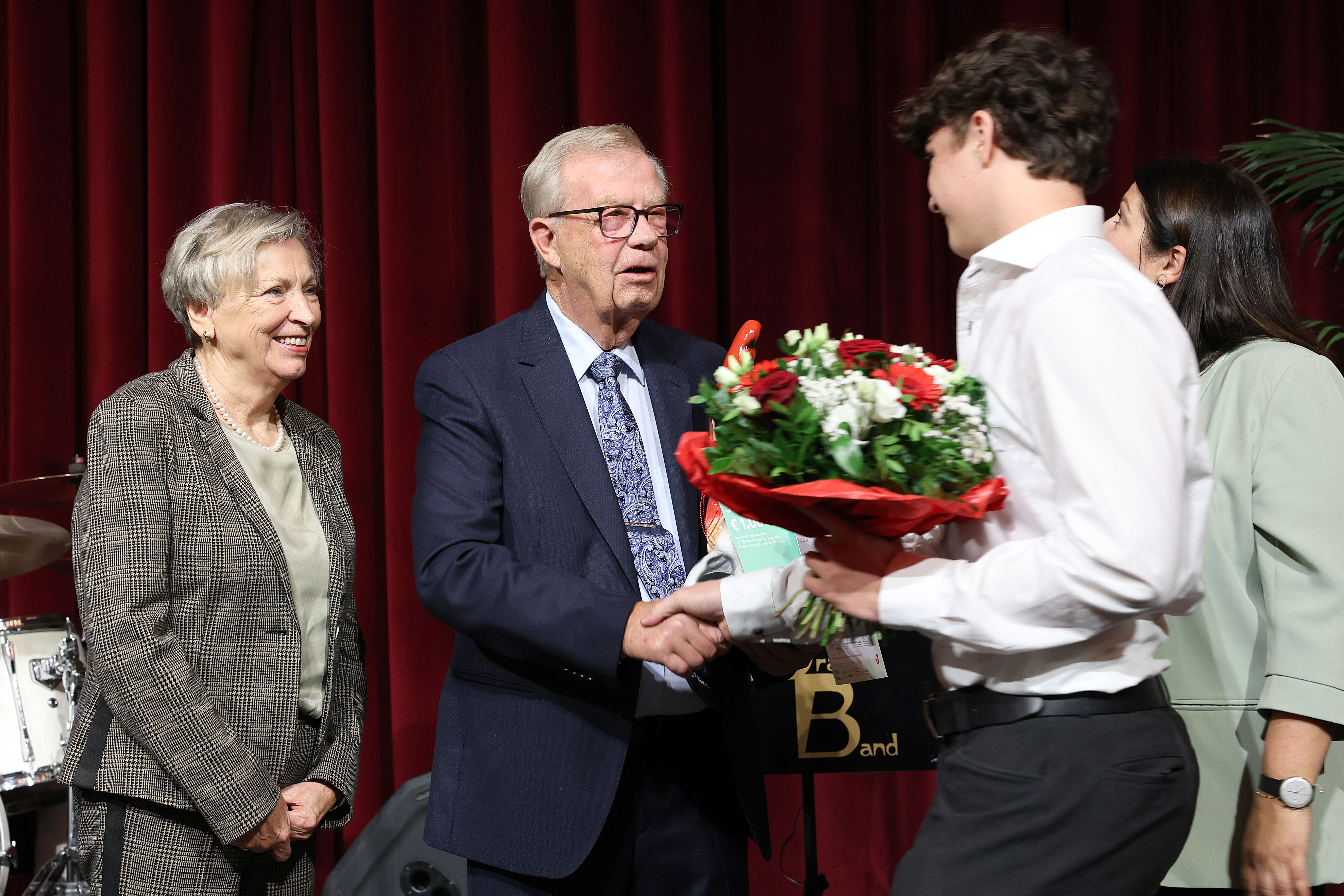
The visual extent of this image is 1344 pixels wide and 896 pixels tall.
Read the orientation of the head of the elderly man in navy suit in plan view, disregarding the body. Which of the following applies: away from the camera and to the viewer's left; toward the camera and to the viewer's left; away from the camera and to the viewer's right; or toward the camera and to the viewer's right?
toward the camera and to the viewer's right

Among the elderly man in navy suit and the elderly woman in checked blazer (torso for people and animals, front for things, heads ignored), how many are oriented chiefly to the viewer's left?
0

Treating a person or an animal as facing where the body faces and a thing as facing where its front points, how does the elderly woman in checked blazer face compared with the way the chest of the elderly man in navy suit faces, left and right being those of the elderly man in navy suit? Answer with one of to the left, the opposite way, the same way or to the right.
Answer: the same way

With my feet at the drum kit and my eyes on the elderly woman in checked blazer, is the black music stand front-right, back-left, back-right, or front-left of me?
front-left

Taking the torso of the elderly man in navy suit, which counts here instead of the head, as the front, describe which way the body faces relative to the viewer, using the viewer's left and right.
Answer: facing the viewer and to the right of the viewer

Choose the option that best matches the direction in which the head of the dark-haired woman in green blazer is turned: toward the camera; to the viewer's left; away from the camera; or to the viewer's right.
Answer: to the viewer's left

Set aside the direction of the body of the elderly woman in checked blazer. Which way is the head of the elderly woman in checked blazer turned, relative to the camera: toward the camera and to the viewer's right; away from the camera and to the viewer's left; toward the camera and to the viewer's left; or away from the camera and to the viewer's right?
toward the camera and to the viewer's right
